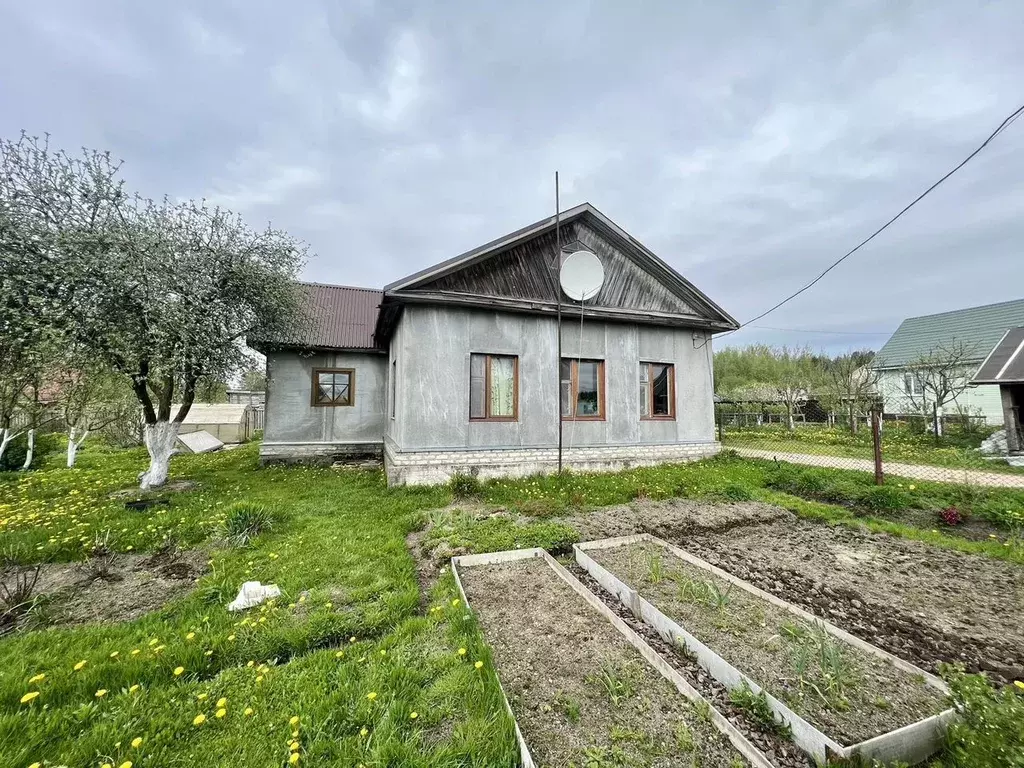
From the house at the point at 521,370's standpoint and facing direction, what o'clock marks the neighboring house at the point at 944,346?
The neighboring house is roughly at 8 o'clock from the house.

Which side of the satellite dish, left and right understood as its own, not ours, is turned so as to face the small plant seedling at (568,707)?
front

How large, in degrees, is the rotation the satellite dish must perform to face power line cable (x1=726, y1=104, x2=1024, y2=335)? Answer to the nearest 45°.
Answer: approximately 90° to its left

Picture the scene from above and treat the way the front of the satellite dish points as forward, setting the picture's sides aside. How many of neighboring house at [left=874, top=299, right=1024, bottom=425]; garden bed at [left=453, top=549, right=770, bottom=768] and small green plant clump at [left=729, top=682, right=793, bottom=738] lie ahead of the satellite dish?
2

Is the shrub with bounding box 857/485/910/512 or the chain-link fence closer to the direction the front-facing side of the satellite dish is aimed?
the shrub

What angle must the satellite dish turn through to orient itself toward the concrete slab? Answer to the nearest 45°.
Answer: approximately 90° to its right

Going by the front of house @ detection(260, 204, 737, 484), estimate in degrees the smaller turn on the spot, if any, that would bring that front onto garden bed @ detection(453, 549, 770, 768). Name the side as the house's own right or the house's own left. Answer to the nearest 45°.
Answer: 0° — it already faces it

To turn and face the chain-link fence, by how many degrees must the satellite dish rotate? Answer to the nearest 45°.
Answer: approximately 135° to its left

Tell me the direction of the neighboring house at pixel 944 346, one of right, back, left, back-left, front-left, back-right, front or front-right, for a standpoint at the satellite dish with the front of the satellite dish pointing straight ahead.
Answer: back-left

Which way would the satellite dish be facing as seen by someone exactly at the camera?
facing the viewer

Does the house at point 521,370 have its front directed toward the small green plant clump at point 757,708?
yes

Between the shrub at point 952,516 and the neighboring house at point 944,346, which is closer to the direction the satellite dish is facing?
the shrub

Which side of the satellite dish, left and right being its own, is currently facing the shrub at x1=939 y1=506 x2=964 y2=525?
left

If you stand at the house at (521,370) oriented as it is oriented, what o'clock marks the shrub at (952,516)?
The shrub is roughly at 10 o'clock from the house.
